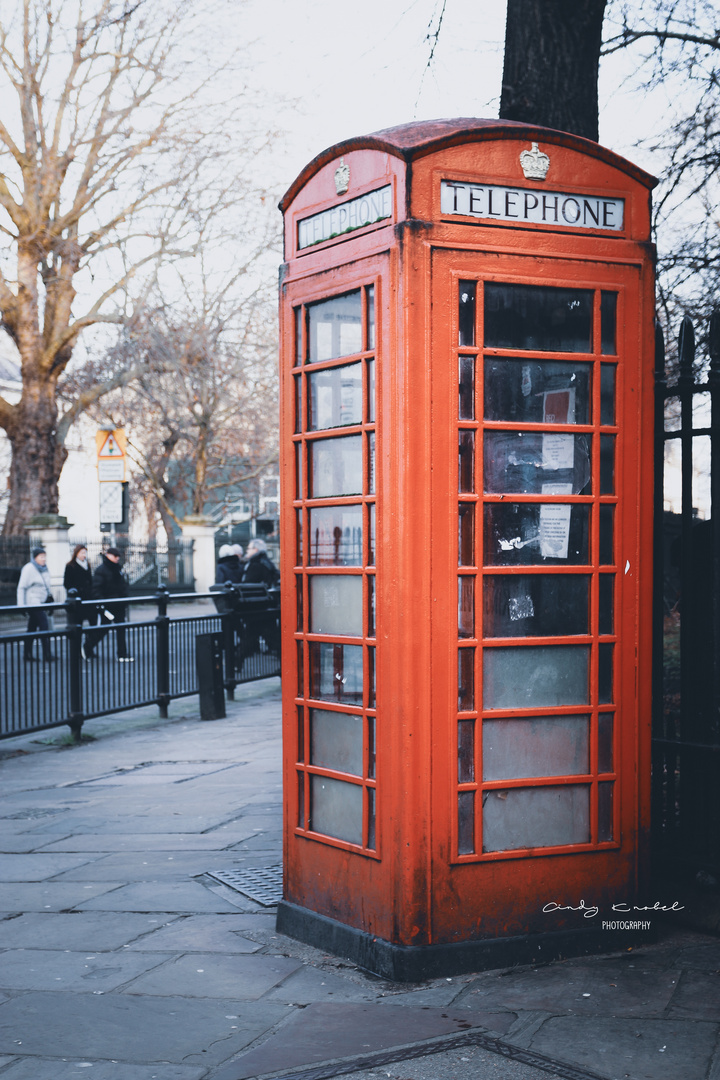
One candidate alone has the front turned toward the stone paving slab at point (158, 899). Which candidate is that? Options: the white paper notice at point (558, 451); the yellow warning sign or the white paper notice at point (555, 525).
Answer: the yellow warning sign

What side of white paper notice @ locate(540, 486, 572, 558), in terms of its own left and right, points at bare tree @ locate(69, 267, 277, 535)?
back

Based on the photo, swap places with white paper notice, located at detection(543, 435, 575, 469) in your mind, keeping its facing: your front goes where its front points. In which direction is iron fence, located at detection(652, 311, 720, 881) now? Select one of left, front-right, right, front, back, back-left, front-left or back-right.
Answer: back-left

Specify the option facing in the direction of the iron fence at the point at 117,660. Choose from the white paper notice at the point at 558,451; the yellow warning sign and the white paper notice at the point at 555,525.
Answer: the yellow warning sign

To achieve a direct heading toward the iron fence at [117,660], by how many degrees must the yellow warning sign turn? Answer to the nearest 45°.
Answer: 0° — it already faces it

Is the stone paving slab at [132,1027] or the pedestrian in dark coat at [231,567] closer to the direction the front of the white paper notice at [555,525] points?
the stone paving slab

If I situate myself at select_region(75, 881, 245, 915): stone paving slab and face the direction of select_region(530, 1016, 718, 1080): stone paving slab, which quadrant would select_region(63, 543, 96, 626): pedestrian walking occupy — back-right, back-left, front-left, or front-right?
back-left

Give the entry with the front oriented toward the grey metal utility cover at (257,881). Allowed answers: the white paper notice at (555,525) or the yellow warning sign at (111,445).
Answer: the yellow warning sign

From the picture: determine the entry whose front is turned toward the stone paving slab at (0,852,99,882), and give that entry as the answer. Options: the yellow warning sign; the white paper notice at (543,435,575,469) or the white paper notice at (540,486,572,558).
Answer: the yellow warning sign
